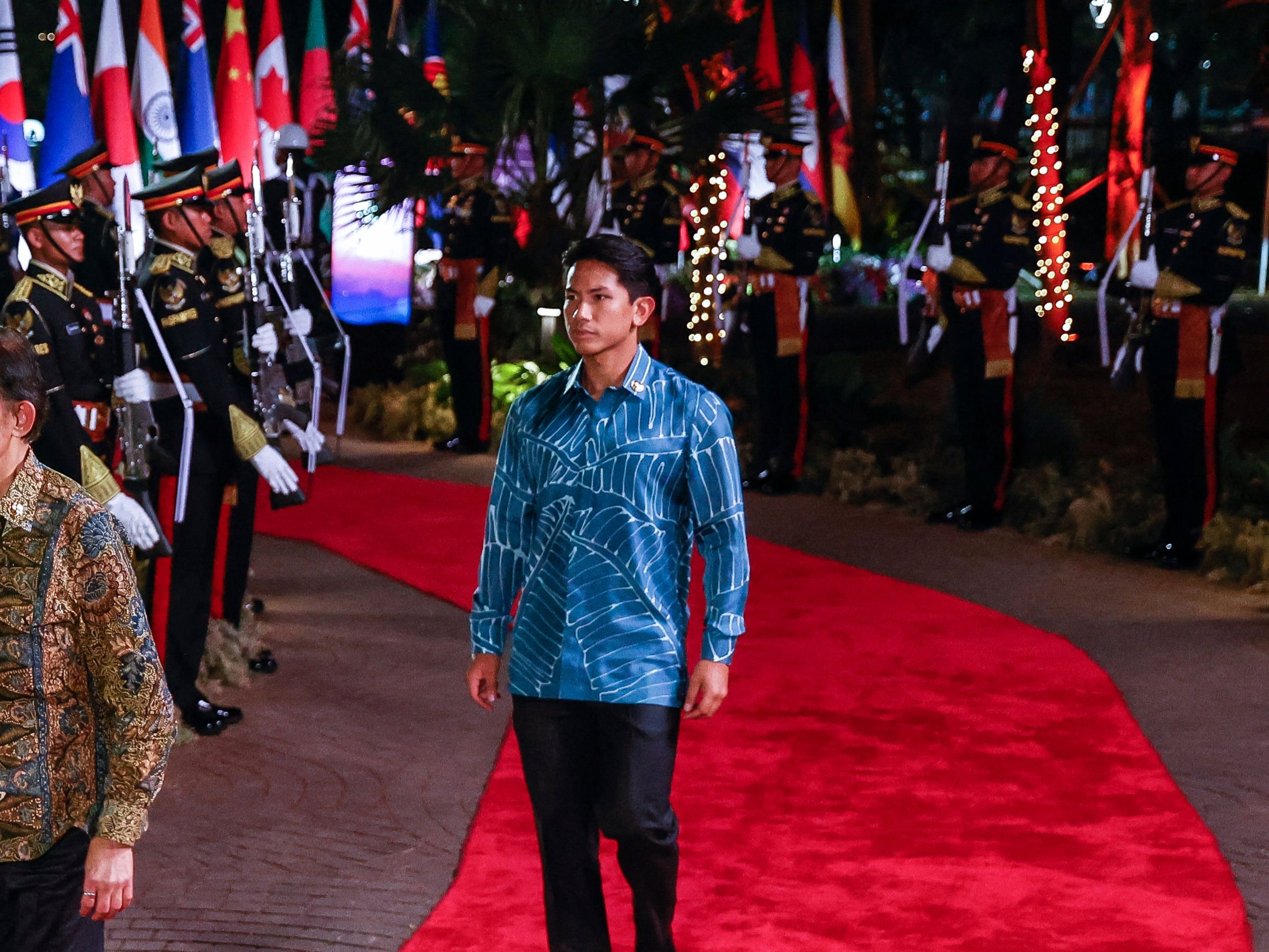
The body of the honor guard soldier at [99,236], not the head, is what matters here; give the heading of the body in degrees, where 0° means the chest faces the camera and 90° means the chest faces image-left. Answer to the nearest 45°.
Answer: approximately 270°

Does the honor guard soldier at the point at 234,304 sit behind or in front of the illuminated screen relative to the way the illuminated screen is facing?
in front

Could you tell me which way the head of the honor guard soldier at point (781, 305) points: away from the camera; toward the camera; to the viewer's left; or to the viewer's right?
to the viewer's left

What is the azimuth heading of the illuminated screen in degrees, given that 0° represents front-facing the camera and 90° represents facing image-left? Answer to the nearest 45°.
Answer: approximately 0°

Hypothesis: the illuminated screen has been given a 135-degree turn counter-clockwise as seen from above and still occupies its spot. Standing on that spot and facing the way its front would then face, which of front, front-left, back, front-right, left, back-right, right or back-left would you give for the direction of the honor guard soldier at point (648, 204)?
right

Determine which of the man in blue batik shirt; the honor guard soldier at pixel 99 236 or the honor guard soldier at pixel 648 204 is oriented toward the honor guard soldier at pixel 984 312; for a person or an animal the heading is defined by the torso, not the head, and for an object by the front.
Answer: the honor guard soldier at pixel 99 236

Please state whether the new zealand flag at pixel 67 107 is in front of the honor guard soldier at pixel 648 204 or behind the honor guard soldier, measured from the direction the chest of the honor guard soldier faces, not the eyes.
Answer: in front

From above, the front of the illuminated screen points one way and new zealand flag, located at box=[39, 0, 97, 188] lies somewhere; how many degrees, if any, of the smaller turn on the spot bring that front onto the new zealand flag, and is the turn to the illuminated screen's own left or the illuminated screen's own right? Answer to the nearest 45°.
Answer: approximately 45° to the illuminated screen's own right

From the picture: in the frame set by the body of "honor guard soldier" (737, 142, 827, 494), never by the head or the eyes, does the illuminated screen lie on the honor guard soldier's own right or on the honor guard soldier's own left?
on the honor guard soldier's own right

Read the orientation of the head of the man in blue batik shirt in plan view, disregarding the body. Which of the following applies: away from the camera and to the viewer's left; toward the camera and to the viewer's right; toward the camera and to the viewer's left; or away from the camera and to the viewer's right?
toward the camera and to the viewer's left

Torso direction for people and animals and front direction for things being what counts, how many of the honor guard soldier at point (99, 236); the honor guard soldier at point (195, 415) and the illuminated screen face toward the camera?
1

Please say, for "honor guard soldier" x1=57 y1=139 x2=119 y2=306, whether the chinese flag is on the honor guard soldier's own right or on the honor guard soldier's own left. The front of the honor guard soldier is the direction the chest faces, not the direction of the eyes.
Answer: on the honor guard soldier's own left

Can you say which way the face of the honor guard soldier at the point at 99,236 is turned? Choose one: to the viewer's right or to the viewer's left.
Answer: to the viewer's right

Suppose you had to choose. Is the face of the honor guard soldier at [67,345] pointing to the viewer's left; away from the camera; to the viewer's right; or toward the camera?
to the viewer's right

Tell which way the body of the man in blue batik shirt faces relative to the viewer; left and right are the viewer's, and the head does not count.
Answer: facing the viewer and to the left of the viewer
